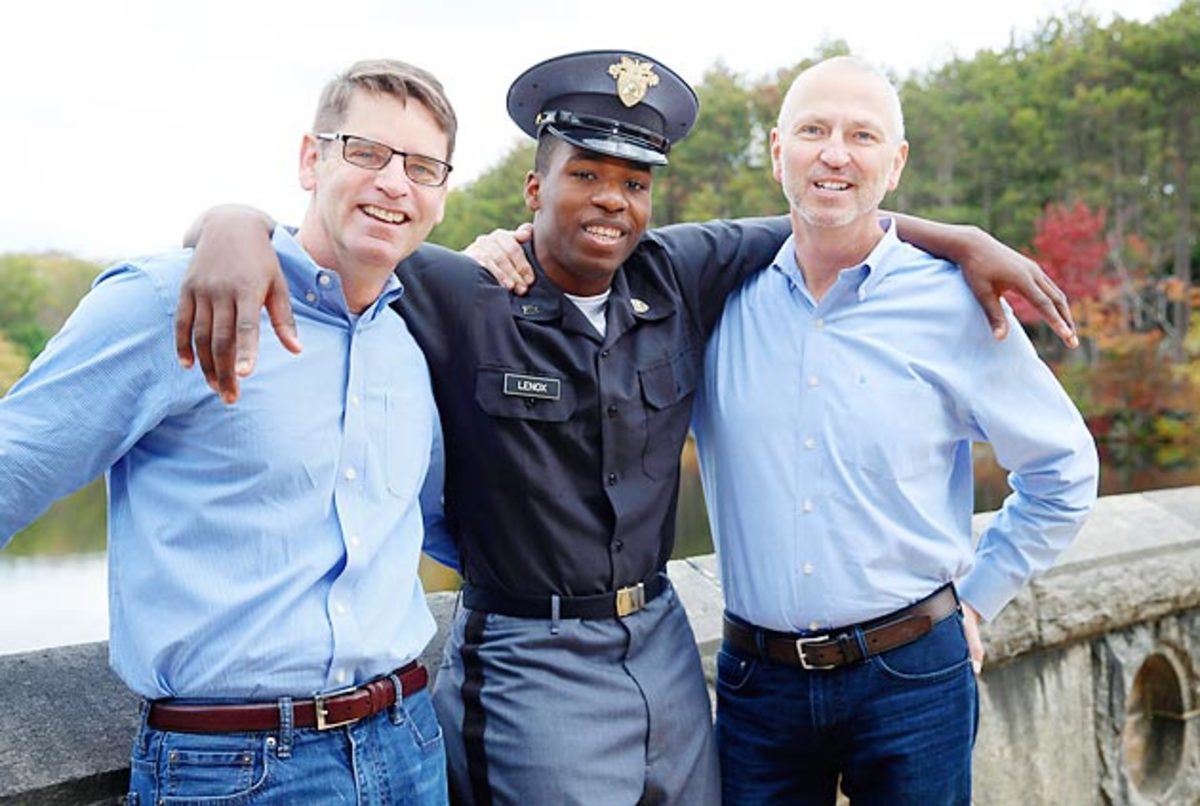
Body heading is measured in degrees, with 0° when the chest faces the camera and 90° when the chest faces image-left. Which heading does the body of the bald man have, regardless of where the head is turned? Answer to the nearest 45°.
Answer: approximately 0°

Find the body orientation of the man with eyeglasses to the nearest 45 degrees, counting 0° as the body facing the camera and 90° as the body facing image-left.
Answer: approximately 315°

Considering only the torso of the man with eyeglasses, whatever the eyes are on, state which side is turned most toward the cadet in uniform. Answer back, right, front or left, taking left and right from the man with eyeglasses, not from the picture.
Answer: left

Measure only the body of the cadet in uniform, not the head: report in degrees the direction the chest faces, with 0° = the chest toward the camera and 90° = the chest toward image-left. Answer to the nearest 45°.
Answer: approximately 315°

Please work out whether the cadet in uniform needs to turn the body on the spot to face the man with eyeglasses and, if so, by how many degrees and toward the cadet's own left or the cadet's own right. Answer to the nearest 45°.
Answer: approximately 90° to the cadet's own right

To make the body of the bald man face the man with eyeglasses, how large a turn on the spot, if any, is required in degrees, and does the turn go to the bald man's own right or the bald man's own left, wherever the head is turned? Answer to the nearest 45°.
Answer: approximately 45° to the bald man's own right
